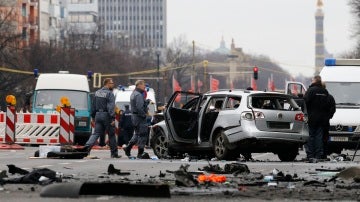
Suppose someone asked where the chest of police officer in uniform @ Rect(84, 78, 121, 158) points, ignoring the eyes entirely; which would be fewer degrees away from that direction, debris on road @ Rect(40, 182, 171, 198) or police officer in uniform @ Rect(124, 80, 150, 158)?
the police officer in uniform

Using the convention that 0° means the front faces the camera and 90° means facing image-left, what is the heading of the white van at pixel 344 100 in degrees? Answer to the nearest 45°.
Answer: approximately 0°

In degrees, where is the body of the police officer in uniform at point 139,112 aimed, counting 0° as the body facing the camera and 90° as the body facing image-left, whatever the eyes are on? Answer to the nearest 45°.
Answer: approximately 270°

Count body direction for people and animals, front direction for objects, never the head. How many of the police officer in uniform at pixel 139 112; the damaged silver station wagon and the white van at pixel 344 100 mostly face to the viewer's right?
1
